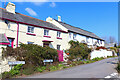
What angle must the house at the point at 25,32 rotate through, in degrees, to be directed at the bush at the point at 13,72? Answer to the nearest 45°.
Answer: approximately 45° to its right

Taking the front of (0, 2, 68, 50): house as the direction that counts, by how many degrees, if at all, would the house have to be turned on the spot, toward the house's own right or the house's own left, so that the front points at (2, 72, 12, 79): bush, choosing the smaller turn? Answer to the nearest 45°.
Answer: approximately 45° to the house's own right

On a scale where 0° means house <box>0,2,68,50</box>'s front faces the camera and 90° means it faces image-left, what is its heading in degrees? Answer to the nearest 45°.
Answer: approximately 315°

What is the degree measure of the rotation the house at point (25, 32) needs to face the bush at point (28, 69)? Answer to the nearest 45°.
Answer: approximately 45° to its right
